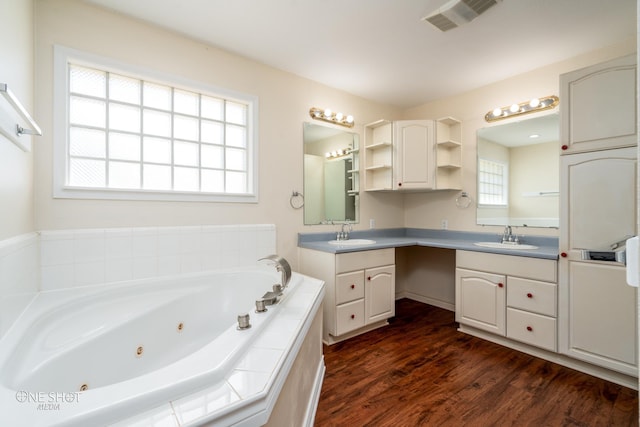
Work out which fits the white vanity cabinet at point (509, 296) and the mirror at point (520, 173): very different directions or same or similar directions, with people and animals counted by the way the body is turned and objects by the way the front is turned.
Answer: same or similar directions

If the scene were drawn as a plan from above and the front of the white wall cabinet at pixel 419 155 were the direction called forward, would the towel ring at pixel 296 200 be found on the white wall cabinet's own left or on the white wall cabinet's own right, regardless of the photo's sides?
on the white wall cabinet's own right

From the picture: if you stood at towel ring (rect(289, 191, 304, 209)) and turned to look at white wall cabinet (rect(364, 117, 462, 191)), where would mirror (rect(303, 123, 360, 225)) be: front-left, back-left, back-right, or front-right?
front-left

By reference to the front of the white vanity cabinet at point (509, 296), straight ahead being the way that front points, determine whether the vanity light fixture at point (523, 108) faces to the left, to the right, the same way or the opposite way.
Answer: the same way

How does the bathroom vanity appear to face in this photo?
toward the camera

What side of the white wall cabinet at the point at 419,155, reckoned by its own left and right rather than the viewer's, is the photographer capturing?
front

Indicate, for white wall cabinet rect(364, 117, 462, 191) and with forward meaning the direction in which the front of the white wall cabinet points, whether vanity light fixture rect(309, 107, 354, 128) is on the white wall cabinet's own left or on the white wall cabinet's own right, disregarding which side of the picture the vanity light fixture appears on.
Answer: on the white wall cabinet's own right

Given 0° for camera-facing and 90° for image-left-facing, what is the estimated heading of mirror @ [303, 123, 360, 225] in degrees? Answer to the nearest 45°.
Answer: approximately 315°

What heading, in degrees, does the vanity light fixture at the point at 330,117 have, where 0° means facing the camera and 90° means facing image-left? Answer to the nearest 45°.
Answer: approximately 315°

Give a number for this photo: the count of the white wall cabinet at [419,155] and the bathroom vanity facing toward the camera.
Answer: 2

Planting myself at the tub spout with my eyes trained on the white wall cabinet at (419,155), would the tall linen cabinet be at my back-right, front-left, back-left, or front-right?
front-right
